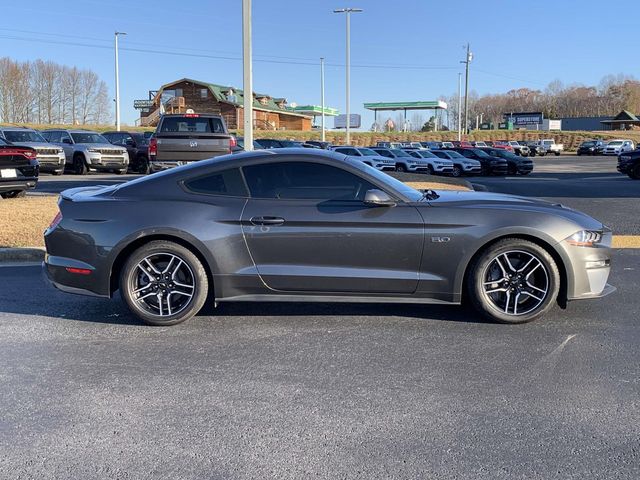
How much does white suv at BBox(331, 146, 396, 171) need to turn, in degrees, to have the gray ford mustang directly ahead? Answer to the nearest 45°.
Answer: approximately 45° to its right

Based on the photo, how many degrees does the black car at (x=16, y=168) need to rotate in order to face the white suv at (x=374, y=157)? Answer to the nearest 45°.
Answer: approximately 45° to its right

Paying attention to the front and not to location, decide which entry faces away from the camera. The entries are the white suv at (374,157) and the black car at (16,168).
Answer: the black car

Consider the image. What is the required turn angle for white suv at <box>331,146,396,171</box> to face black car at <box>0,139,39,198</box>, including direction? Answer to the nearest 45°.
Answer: approximately 45° to its right

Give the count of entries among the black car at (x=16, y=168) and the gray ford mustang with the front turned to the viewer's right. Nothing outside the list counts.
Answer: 1

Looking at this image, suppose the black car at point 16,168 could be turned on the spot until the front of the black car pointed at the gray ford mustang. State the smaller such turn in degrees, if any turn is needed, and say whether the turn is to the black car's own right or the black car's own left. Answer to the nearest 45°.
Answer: approximately 180°

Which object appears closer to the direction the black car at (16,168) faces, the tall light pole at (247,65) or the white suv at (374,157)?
the white suv

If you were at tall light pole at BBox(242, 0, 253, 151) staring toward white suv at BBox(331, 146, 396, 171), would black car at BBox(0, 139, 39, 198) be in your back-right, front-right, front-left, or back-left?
back-left

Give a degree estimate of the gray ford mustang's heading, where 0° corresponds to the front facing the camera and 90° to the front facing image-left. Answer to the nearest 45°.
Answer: approximately 270°

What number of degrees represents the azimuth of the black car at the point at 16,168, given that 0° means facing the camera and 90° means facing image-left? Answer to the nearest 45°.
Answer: approximately 180°

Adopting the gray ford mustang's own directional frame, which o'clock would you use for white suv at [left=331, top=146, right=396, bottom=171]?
The white suv is roughly at 9 o'clock from the gray ford mustang.
